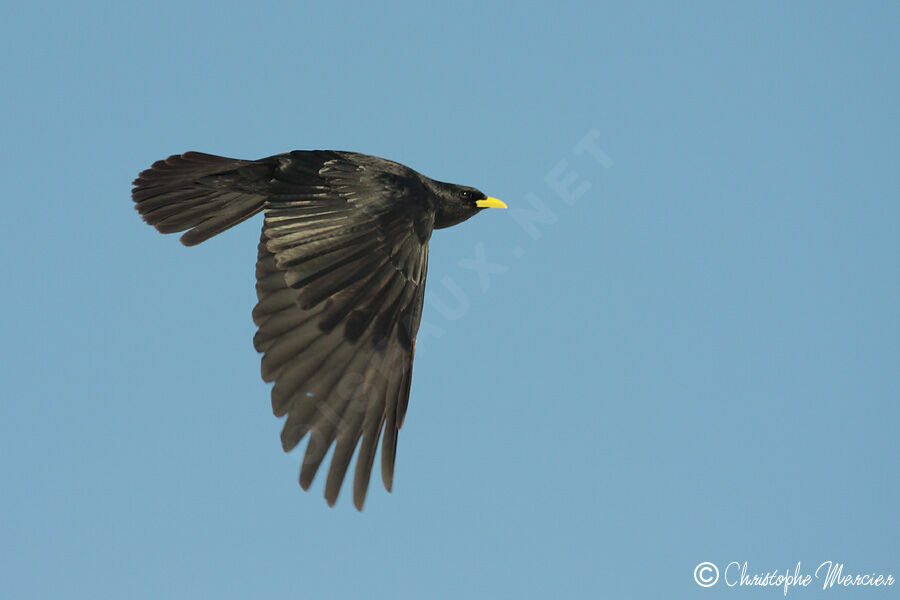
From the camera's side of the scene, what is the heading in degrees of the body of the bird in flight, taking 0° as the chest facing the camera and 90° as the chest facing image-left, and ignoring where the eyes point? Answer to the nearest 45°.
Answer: approximately 270°
